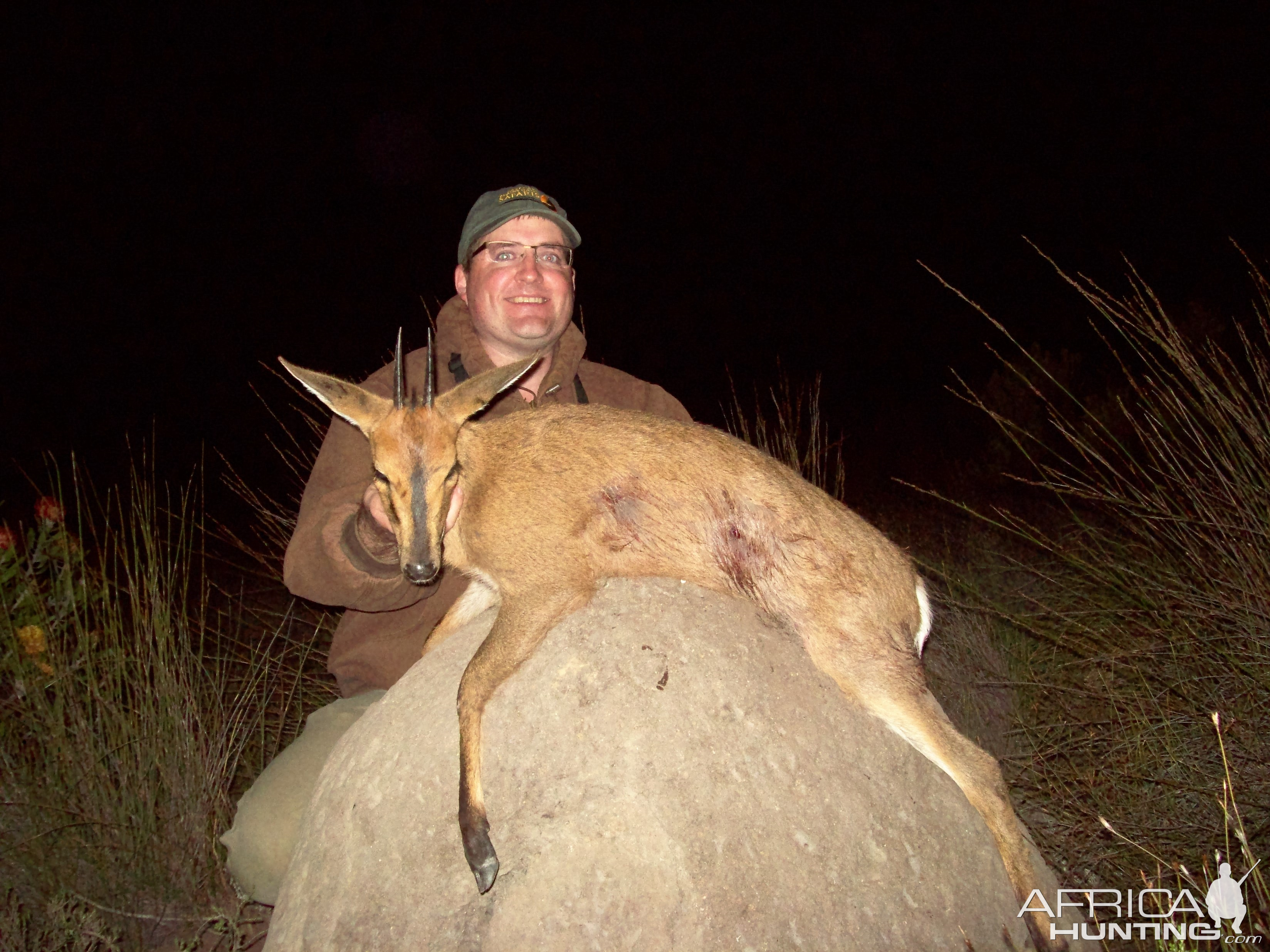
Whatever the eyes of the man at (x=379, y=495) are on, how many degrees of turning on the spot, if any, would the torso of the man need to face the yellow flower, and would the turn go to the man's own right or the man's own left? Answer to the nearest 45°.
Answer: approximately 90° to the man's own right

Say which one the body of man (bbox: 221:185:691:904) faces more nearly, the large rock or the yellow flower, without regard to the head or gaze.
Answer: the large rock

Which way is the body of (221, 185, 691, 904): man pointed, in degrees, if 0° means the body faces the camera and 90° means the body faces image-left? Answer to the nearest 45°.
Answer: approximately 0°
